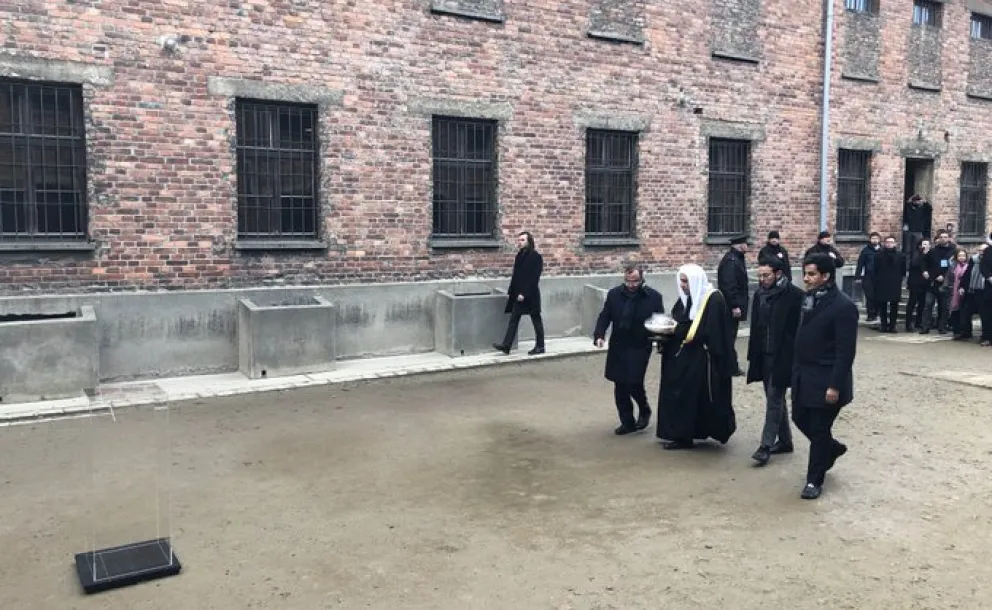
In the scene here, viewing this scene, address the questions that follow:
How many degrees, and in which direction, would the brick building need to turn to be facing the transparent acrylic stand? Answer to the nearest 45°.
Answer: approximately 45° to its right

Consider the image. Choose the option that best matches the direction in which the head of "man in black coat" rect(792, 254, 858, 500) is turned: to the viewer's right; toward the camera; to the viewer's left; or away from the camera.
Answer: to the viewer's left

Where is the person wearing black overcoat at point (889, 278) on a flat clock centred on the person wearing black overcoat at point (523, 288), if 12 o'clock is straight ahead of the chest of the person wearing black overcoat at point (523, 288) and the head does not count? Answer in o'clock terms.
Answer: the person wearing black overcoat at point (889, 278) is roughly at 5 o'clock from the person wearing black overcoat at point (523, 288).

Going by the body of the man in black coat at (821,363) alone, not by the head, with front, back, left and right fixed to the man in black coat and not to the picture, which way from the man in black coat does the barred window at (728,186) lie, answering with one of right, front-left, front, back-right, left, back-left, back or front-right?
back-right

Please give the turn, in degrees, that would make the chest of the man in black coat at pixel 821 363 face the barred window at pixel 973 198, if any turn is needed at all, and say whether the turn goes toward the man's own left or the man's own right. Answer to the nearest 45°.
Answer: approximately 135° to the man's own right

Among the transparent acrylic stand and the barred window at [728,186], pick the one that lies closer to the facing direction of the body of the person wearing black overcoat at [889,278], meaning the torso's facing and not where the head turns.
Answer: the transparent acrylic stand

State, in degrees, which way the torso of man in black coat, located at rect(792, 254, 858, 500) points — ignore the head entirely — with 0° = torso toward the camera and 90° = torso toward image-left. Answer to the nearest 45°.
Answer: approximately 45°

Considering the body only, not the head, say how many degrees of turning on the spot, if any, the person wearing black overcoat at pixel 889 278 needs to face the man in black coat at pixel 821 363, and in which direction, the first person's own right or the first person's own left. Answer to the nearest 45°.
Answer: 0° — they already face them

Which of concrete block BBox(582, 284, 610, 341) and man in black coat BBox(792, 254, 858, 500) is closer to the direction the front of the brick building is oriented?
the man in black coat

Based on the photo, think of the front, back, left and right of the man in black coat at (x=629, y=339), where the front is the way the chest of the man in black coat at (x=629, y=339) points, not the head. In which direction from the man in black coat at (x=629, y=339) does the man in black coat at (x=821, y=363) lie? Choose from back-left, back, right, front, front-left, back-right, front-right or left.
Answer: left

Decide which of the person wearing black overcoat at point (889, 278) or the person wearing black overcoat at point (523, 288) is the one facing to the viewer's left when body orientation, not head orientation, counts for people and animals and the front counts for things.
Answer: the person wearing black overcoat at point (523, 288)
